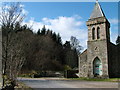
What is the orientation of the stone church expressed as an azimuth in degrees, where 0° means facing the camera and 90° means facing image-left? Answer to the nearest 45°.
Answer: approximately 0°
